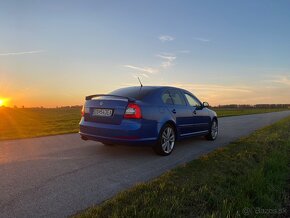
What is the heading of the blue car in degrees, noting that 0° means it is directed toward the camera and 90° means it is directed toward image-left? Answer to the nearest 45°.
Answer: approximately 225°
